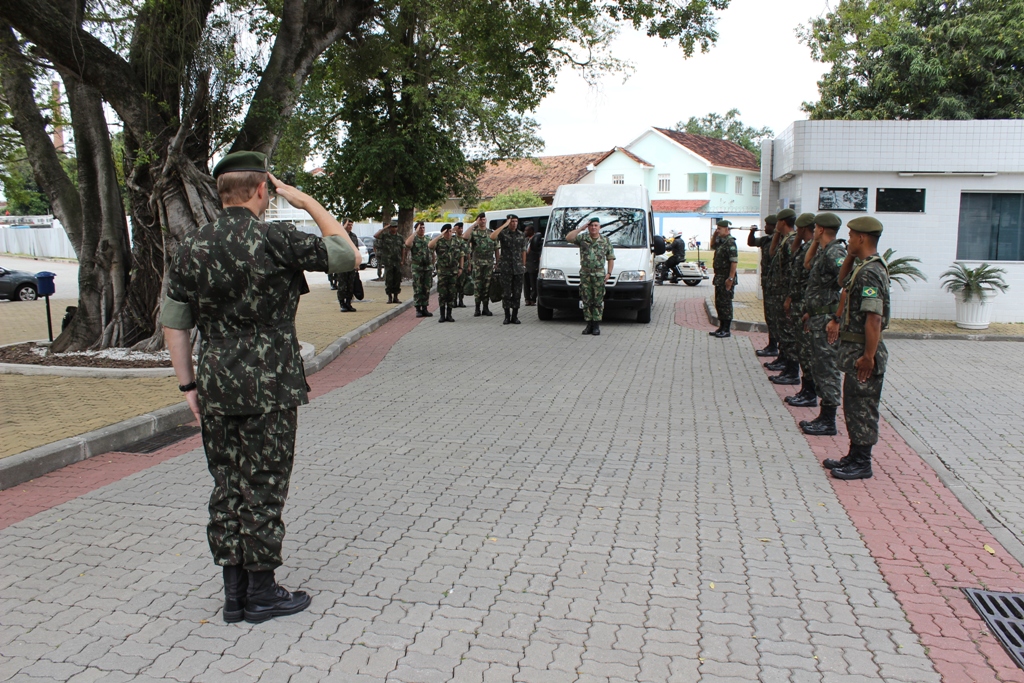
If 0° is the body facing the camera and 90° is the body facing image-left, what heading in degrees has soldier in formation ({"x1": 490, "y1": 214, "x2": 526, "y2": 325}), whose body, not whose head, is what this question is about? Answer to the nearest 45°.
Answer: approximately 0°

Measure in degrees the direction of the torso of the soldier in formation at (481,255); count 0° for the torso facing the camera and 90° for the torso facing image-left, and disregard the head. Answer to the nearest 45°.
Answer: approximately 315°

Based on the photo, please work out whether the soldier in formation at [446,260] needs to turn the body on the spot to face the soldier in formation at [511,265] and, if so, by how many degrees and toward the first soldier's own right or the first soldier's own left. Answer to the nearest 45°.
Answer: approximately 90° to the first soldier's own left

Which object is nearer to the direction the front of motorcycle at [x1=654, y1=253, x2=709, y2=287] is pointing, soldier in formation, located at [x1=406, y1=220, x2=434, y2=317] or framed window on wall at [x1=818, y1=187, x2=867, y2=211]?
the soldier in formation

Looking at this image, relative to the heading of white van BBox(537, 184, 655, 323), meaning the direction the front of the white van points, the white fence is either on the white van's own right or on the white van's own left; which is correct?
on the white van's own right

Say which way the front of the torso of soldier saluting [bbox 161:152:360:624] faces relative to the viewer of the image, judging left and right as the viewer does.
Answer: facing away from the viewer and to the right of the viewer

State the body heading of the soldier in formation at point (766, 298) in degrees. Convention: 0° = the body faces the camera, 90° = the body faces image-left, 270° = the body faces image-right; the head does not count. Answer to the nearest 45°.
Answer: approximately 90°
